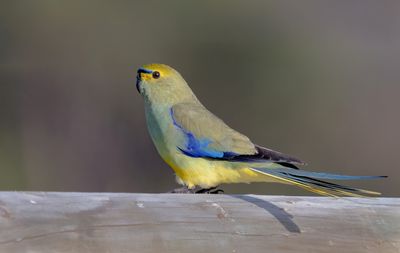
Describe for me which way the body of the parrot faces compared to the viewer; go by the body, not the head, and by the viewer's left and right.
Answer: facing to the left of the viewer
